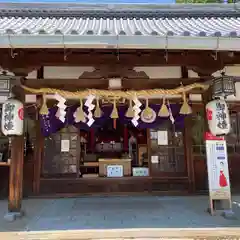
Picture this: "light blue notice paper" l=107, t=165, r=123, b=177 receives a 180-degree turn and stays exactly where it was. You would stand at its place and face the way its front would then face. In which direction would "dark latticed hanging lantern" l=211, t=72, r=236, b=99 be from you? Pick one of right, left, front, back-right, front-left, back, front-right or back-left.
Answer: back-right

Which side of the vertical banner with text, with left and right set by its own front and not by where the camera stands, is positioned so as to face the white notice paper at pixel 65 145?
right

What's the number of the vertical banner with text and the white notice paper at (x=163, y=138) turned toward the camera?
2

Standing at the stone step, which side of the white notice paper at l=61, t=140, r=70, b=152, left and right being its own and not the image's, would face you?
front

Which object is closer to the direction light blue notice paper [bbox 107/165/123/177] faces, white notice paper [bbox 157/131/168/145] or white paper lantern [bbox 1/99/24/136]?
the white paper lantern

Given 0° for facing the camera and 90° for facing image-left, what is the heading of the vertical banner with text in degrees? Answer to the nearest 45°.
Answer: approximately 0°

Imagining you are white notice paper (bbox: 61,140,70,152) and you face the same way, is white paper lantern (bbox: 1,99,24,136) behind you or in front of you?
in front

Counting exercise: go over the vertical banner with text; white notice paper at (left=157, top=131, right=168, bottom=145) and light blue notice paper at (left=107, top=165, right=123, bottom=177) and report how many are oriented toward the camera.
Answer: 3
